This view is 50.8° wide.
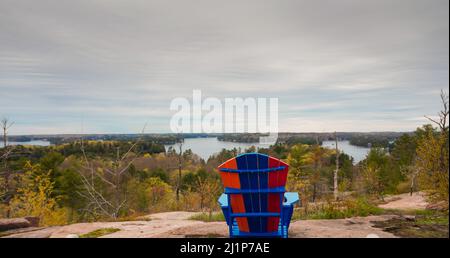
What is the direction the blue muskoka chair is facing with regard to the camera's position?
facing away from the viewer
